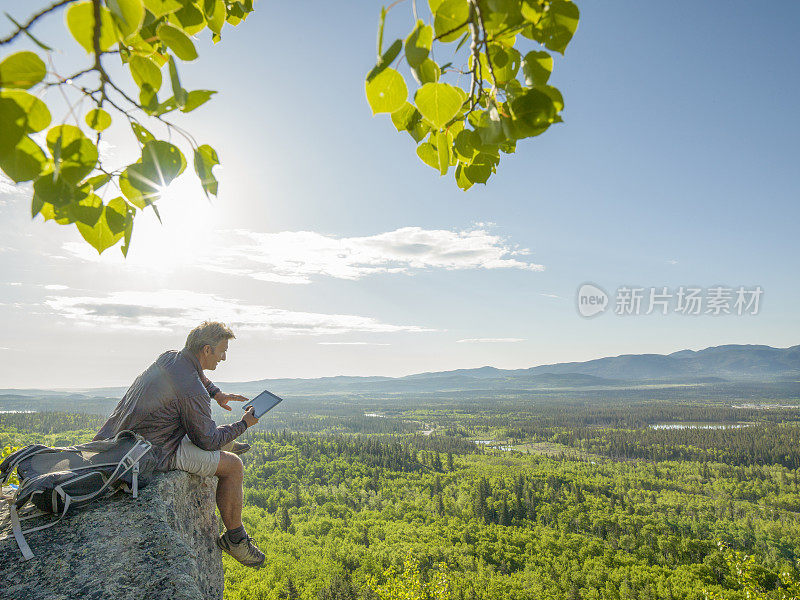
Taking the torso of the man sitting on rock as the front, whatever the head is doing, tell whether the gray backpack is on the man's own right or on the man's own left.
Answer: on the man's own right

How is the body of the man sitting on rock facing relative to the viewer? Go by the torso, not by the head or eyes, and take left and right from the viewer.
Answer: facing to the right of the viewer
